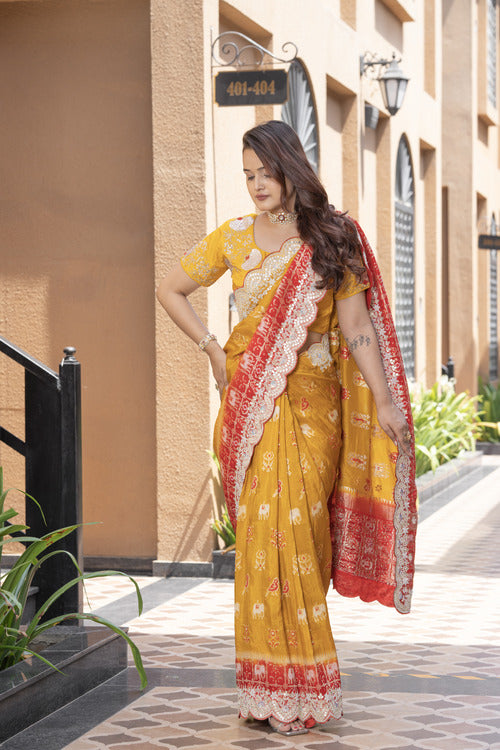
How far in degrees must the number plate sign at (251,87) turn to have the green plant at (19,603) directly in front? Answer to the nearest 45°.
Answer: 0° — it already faces it

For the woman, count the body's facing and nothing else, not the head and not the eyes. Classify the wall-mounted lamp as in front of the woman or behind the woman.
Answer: behind

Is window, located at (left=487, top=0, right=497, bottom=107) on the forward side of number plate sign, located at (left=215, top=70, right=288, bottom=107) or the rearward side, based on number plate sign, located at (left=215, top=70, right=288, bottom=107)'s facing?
on the rearward side

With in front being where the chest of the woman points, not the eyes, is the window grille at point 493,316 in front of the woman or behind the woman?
behind

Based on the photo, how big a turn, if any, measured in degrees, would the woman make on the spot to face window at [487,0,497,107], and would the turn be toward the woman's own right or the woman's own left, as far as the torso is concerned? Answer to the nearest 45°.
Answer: approximately 180°

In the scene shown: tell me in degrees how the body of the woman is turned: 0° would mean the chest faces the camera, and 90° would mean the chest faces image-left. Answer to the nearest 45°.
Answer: approximately 0°

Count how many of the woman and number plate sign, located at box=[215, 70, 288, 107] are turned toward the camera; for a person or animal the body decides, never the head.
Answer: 2

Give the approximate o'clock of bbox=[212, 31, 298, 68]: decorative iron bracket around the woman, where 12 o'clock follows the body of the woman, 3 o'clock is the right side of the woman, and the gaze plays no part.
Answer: The decorative iron bracket is roughly at 6 o'clock from the woman.

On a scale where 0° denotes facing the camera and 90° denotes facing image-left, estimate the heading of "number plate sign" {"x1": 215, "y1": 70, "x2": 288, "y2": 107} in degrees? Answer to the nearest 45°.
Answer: approximately 0°

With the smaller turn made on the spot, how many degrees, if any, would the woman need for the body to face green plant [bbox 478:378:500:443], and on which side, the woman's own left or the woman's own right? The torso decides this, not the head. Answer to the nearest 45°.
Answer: approximately 180°
